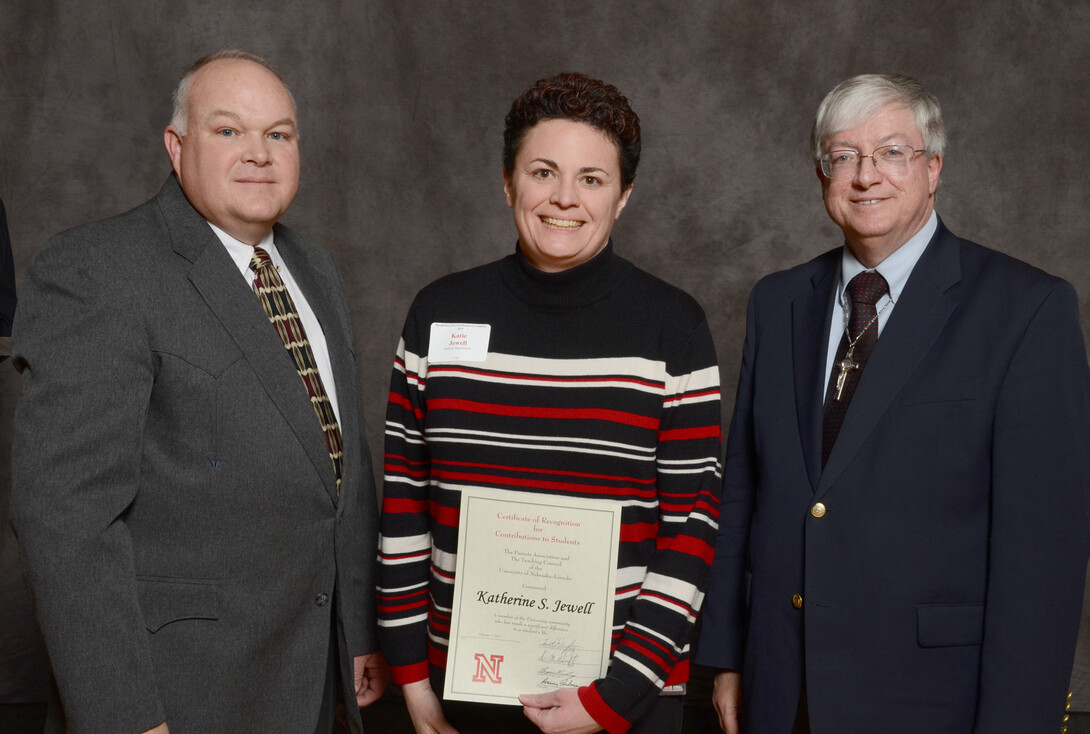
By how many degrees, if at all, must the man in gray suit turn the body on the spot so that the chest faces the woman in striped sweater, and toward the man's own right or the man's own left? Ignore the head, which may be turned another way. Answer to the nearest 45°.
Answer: approximately 45° to the man's own left

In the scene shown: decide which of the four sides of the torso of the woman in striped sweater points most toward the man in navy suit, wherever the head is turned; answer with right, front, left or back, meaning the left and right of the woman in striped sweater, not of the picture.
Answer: left

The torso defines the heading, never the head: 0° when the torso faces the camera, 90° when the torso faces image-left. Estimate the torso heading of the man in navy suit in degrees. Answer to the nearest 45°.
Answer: approximately 45°

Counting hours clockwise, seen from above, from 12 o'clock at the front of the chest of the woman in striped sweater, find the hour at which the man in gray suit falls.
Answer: The man in gray suit is roughly at 3 o'clock from the woman in striped sweater.

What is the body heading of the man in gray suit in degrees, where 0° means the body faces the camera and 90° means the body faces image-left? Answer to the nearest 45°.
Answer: approximately 315°
